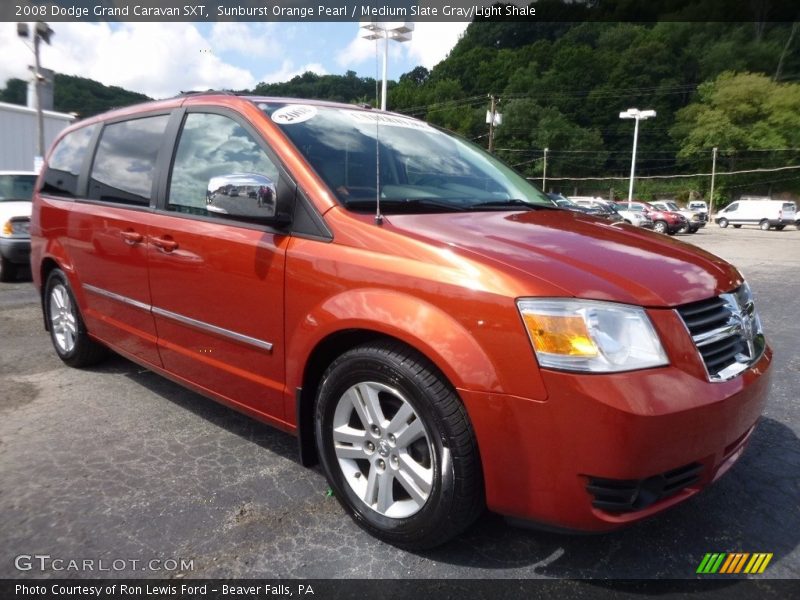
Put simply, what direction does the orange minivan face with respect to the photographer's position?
facing the viewer and to the right of the viewer

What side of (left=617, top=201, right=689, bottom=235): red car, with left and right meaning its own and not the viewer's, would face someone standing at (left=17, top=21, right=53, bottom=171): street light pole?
right

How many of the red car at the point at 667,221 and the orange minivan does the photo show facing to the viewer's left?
0

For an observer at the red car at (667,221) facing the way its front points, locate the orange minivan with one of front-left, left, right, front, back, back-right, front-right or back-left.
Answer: front-right

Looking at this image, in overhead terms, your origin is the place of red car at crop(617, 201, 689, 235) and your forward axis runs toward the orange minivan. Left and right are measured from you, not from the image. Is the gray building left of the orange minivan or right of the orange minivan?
right

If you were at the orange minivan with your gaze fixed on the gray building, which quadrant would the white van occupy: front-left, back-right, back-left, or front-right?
front-right

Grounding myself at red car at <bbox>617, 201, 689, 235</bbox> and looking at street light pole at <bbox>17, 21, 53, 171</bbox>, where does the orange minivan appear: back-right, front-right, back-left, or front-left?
front-left

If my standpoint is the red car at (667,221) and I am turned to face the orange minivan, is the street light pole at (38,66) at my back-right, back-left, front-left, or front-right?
front-right

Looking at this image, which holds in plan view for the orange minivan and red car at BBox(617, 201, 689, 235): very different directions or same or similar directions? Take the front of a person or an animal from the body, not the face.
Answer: same or similar directions

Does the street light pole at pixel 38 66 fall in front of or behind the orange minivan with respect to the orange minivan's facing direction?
behind

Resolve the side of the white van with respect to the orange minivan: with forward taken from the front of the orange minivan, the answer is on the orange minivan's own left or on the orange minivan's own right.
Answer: on the orange minivan's own left

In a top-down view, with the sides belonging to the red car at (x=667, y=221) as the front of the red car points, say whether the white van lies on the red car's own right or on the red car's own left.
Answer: on the red car's own left

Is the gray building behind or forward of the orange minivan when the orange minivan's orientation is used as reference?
behind
